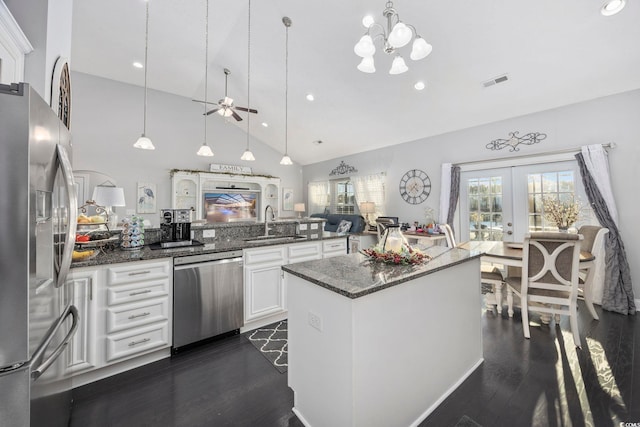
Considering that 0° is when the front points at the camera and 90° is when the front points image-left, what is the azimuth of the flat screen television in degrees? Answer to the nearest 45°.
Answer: approximately 0°

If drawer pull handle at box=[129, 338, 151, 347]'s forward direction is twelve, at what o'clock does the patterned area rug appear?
The patterned area rug is roughly at 11 o'clock from the drawer pull handle.

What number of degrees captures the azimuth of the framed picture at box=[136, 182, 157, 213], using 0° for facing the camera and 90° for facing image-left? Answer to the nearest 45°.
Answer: approximately 0°

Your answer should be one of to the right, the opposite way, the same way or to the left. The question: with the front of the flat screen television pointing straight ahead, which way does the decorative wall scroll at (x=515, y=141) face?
to the right

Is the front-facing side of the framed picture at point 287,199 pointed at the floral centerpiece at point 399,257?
yes

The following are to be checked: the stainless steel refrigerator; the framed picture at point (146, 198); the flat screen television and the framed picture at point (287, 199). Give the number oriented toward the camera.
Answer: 3

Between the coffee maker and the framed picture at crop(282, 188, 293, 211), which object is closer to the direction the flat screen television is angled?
the coffee maker

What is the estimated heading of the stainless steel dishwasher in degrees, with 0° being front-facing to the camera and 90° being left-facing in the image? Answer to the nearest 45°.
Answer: approximately 315°

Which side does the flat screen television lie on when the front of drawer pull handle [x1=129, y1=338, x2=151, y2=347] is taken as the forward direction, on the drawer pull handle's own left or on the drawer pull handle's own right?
on the drawer pull handle's own left

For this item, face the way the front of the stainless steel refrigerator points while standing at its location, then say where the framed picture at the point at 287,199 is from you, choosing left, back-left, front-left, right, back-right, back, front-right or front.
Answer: front-left
